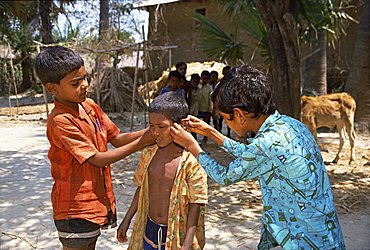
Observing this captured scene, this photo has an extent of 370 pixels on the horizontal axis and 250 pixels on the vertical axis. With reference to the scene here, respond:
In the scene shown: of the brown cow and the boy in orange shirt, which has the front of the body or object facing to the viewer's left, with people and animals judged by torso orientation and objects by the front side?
the brown cow

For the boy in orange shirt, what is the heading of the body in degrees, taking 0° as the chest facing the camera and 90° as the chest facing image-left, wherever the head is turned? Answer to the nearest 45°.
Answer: approximately 315°

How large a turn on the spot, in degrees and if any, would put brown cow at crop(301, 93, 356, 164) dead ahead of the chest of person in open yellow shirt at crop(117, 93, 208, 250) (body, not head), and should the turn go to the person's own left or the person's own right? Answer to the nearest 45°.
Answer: approximately 180°

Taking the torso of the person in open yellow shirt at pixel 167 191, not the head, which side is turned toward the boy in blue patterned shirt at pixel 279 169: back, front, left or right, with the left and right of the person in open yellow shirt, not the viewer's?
left

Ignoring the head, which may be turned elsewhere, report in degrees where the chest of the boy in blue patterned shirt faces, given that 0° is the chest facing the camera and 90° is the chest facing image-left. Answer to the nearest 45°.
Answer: approximately 135°

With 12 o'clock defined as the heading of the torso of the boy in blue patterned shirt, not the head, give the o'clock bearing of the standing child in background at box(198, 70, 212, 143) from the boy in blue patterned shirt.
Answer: The standing child in background is roughly at 1 o'clock from the boy in blue patterned shirt.

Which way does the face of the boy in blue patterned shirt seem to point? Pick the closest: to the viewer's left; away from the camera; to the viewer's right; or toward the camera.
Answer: to the viewer's left

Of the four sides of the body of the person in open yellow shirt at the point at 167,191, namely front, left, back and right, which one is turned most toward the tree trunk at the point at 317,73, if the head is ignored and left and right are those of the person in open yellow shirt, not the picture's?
back

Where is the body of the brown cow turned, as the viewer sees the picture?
to the viewer's left

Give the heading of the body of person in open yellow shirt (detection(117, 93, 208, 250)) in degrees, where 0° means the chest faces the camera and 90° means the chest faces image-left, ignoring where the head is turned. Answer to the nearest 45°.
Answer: approximately 45°

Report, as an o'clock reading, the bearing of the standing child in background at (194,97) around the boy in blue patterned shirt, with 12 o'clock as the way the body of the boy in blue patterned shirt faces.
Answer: The standing child in background is roughly at 1 o'clock from the boy in blue patterned shirt.

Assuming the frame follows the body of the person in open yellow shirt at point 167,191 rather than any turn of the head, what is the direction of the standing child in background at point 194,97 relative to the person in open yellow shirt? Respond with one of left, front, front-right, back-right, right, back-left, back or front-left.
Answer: back-right

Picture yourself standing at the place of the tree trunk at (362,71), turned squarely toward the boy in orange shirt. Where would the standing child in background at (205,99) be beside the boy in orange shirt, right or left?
right

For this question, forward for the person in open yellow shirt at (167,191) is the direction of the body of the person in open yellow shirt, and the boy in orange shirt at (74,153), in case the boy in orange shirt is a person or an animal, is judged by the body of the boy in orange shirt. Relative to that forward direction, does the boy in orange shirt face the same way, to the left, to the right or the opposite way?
to the left

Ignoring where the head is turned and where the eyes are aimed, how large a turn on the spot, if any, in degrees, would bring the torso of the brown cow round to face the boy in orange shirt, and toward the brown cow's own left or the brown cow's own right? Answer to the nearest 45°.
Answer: approximately 90° to the brown cow's own left

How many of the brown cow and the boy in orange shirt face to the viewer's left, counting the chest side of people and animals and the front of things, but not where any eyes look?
1
